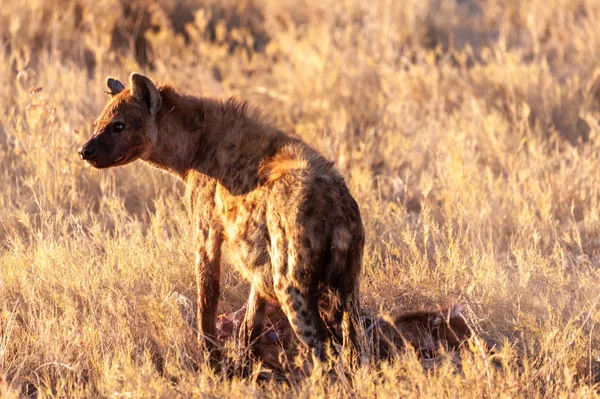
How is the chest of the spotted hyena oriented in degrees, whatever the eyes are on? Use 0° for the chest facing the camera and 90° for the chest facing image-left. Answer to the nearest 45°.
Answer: approximately 135°
